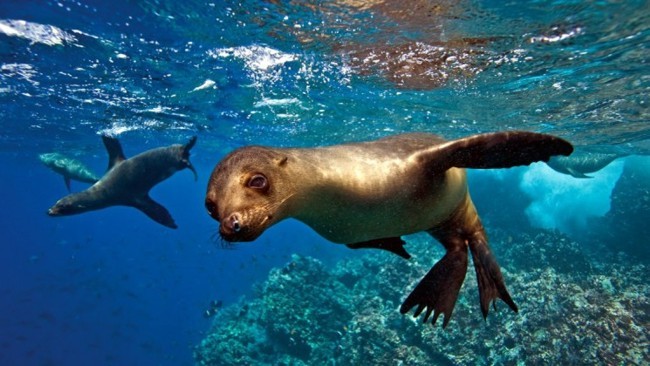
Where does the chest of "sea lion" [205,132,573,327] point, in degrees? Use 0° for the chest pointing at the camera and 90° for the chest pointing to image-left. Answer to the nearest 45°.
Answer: approximately 45°

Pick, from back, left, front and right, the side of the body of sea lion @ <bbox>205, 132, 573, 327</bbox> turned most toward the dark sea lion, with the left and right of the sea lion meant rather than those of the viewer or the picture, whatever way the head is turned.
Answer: right

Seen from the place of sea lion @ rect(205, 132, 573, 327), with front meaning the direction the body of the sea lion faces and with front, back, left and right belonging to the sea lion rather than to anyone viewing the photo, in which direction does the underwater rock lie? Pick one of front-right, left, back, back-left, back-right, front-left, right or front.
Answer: back

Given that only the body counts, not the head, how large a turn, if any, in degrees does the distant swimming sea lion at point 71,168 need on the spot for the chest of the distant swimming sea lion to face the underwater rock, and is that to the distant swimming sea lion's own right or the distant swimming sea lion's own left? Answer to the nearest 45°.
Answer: approximately 135° to the distant swimming sea lion's own left

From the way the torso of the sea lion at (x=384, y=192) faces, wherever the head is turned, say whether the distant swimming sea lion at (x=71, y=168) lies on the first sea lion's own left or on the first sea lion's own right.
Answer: on the first sea lion's own right

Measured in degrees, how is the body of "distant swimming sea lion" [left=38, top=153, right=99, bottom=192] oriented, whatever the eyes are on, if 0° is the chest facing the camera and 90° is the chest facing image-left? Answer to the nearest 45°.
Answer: approximately 90°
